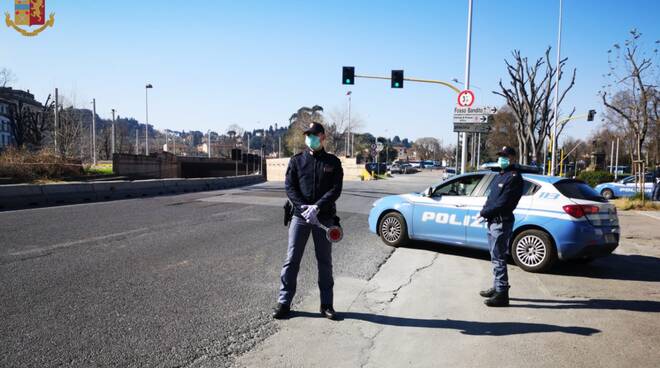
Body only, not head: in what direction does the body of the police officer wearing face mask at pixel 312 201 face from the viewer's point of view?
toward the camera

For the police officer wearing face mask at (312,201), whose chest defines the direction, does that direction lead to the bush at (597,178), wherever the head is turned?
no

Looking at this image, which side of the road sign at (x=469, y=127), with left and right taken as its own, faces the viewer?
front

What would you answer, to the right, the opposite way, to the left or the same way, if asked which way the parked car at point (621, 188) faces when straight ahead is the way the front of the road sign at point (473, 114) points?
to the right

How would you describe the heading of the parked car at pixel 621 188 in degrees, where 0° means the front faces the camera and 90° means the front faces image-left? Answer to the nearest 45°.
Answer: approximately 90°

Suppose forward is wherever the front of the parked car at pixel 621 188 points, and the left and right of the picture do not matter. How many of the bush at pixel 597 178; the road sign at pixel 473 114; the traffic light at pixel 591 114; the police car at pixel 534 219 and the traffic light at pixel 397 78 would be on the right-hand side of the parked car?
2

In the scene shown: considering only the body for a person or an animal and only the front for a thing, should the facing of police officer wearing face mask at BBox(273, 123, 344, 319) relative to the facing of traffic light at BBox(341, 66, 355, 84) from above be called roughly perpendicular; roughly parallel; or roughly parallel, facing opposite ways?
roughly parallel

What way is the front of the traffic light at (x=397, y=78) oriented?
toward the camera

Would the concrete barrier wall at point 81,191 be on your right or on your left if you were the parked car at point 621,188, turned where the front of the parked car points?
on your left

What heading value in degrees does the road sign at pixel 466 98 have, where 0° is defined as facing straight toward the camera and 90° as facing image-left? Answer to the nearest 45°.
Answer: approximately 0°

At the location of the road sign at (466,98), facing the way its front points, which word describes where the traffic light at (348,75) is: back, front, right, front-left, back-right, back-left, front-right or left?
back-right

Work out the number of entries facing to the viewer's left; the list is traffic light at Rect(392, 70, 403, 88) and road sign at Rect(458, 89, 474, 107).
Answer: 0

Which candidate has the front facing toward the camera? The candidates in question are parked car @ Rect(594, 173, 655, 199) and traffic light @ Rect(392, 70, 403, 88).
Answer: the traffic light

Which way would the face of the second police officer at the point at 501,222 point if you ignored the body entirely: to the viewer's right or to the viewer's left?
to the viewer's left

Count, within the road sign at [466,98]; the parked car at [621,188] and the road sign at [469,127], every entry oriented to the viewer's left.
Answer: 1

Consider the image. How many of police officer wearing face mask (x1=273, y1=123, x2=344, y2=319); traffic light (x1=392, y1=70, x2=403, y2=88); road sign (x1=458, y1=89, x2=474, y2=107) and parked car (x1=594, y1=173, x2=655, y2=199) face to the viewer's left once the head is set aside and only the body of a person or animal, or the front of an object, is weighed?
1
